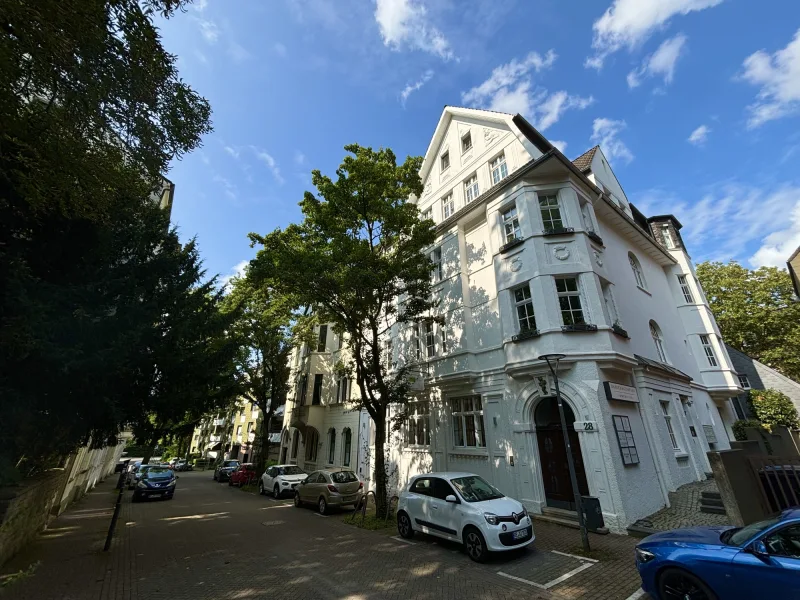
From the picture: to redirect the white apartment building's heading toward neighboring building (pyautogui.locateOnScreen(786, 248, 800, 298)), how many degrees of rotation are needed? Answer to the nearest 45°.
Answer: approximately 135° to its left

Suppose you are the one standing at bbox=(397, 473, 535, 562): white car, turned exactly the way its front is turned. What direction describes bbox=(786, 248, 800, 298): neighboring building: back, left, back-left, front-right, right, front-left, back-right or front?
left

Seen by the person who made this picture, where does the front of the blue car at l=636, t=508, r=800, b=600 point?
facing to the left of the viewer

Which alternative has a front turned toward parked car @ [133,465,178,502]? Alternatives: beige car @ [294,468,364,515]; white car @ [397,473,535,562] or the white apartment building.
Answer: the beige car

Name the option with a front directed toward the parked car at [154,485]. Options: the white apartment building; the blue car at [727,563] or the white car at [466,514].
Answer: the blue car

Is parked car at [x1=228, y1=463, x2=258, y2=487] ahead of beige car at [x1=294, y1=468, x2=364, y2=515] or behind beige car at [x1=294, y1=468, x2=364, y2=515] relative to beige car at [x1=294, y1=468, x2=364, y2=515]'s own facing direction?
ahead

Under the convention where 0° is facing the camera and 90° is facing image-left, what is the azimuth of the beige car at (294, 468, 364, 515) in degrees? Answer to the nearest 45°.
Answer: approximately 135°

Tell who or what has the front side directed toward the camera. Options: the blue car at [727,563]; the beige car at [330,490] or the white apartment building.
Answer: the white apartment building

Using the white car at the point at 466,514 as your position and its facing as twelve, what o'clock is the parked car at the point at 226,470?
The parked car is roughly at 6 o'clock from the white car.

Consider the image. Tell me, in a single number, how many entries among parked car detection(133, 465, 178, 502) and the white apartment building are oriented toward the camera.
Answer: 2

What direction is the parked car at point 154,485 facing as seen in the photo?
toward the camera

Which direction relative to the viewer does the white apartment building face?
toward the camera

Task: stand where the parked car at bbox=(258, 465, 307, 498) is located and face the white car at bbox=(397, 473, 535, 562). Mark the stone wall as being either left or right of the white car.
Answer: right

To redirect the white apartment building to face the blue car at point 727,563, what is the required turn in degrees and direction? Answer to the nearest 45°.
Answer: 0° — it already faces it

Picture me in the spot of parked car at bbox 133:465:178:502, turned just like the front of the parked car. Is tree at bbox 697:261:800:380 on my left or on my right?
on my left
